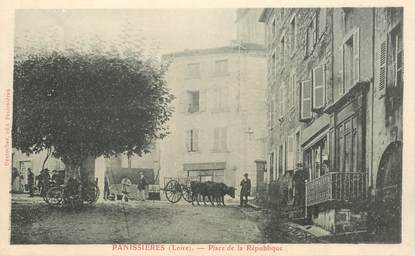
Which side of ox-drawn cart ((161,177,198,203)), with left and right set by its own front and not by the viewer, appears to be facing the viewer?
right

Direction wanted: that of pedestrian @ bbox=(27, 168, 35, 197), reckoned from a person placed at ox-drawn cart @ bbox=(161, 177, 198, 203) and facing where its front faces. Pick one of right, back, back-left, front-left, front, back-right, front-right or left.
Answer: back
